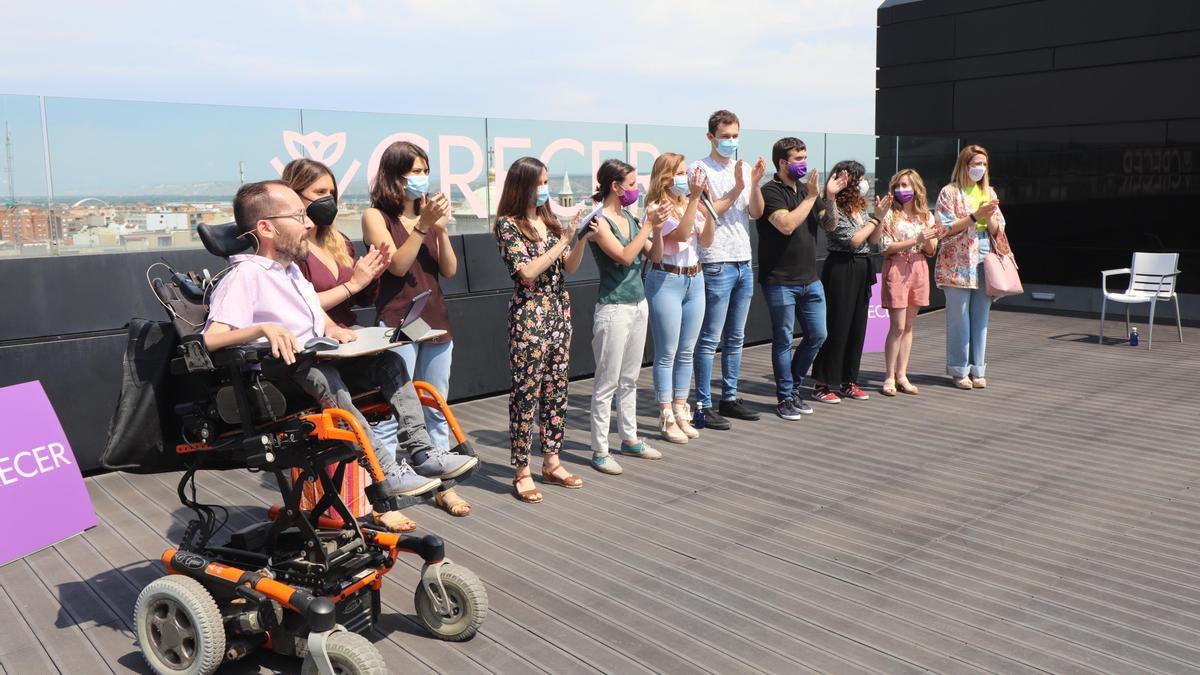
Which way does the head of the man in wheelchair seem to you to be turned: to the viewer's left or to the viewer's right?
to the viewer's right

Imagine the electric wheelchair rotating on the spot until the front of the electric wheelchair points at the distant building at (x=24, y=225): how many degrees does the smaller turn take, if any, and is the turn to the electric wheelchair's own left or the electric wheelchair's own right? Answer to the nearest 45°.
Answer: approximately 135° to the electric wheelchair's own left

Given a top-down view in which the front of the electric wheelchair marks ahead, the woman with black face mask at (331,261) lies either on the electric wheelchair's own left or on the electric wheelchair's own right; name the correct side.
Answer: on the electric wheelchair's own left

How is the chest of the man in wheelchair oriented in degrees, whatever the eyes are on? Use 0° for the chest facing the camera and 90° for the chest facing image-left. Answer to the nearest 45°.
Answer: approximately 315°

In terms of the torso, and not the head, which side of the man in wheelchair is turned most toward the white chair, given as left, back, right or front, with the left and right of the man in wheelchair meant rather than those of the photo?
left

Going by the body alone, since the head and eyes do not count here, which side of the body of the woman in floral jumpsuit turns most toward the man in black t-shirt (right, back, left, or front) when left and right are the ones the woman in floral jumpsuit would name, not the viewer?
left

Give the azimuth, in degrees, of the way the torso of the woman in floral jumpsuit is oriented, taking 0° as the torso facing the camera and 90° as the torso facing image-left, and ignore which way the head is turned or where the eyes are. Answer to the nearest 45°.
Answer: approximately 315°
